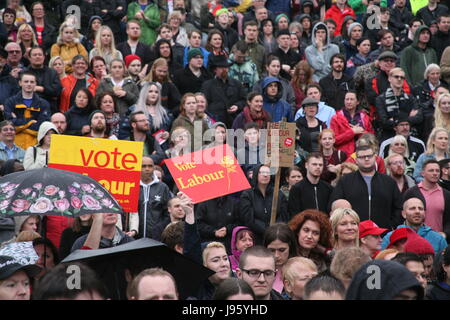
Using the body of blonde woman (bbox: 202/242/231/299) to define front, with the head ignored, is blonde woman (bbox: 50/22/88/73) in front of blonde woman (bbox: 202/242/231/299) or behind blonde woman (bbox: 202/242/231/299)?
behind

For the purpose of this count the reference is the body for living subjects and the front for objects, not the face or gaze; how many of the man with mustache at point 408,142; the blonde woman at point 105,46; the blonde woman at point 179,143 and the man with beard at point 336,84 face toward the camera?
4

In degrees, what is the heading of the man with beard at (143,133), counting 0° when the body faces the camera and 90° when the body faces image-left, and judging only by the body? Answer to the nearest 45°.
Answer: approximately 315°

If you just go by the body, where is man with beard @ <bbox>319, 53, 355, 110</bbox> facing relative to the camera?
toward the camera

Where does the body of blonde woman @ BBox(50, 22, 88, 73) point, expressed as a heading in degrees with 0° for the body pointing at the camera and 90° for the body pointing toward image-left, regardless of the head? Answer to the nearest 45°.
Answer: approximately 0°

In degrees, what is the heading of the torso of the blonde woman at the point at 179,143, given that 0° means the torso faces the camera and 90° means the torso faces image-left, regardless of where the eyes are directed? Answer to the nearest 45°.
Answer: approximately 0°

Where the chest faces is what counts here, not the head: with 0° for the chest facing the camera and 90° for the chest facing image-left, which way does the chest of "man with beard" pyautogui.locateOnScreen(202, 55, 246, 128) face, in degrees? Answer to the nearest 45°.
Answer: approximately 315°

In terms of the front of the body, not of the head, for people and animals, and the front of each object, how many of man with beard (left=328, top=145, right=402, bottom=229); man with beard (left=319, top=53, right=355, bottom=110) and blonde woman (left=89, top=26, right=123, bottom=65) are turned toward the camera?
3

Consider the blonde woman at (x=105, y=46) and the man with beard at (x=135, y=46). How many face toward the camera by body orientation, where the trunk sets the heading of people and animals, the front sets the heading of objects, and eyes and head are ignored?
2
